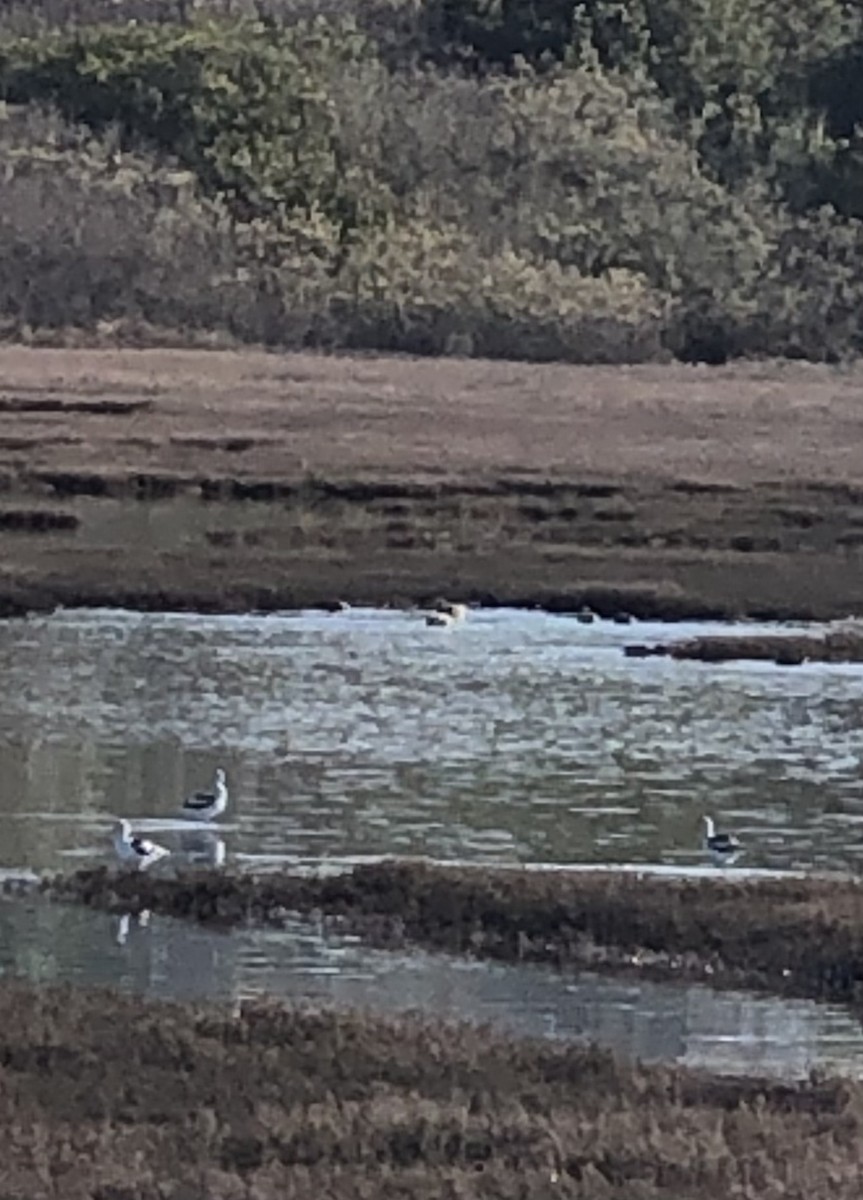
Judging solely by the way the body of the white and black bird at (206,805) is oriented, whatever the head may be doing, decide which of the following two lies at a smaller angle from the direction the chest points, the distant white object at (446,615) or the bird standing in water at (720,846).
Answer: the bird standing in water

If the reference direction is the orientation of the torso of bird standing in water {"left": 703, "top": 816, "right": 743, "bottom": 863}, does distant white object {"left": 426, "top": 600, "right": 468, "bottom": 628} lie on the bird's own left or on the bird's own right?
on the bird's own right

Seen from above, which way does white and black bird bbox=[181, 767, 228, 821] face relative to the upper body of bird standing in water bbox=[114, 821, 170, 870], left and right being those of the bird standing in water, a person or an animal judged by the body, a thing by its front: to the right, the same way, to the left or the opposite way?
the opposite way

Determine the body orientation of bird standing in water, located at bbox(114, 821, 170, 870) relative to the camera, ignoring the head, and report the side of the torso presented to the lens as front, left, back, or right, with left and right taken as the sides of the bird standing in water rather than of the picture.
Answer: left

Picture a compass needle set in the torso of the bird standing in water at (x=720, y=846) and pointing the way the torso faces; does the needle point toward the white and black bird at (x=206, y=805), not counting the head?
yes

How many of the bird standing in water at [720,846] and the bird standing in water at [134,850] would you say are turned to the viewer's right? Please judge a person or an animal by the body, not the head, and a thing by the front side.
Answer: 0

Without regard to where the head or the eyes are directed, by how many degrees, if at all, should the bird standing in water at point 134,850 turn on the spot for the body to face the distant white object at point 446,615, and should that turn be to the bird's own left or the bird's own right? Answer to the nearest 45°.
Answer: approximately 90° to the bird's own right

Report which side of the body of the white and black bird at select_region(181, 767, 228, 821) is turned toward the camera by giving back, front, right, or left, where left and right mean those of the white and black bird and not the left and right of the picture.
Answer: right

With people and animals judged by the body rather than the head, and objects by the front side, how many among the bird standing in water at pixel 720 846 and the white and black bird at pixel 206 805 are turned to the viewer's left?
1

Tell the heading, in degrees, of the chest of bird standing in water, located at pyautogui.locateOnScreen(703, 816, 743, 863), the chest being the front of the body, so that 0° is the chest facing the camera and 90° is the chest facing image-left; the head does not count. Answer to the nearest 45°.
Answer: approximately 90°

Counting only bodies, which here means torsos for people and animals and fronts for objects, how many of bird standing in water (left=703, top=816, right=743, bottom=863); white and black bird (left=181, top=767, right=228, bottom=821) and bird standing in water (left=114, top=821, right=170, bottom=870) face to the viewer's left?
2

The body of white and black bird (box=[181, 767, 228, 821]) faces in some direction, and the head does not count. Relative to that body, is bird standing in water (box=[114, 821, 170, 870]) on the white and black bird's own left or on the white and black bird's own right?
on the white and black bird's own right

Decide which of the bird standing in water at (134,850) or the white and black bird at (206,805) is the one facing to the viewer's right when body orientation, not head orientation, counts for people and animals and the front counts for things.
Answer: the white and black bird

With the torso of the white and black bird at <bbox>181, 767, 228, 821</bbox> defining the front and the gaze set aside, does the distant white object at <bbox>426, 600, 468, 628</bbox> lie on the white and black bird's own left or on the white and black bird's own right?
on the white and black bird's own left
